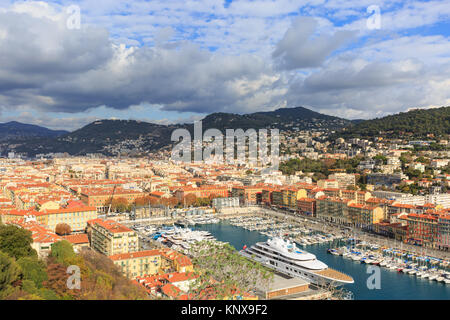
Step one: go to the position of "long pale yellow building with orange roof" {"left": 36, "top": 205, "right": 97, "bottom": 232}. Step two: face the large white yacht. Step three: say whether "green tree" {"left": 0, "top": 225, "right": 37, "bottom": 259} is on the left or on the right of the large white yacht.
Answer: right

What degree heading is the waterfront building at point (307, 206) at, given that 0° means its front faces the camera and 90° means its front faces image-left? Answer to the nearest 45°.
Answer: approximately 45°

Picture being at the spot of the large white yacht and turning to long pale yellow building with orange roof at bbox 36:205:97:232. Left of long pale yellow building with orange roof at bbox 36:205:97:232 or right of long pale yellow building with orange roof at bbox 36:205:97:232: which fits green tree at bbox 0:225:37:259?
left

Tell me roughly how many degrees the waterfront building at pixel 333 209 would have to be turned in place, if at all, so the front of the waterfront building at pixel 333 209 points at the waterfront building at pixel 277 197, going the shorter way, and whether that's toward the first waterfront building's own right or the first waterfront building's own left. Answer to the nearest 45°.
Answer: approximately 90° to the first waterfront building's own right

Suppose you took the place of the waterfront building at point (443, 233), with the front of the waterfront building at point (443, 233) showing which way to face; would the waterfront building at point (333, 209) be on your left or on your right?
on your right

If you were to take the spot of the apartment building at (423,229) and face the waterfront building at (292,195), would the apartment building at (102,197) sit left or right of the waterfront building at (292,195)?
left

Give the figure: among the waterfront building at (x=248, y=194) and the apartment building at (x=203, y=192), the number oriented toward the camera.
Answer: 2
